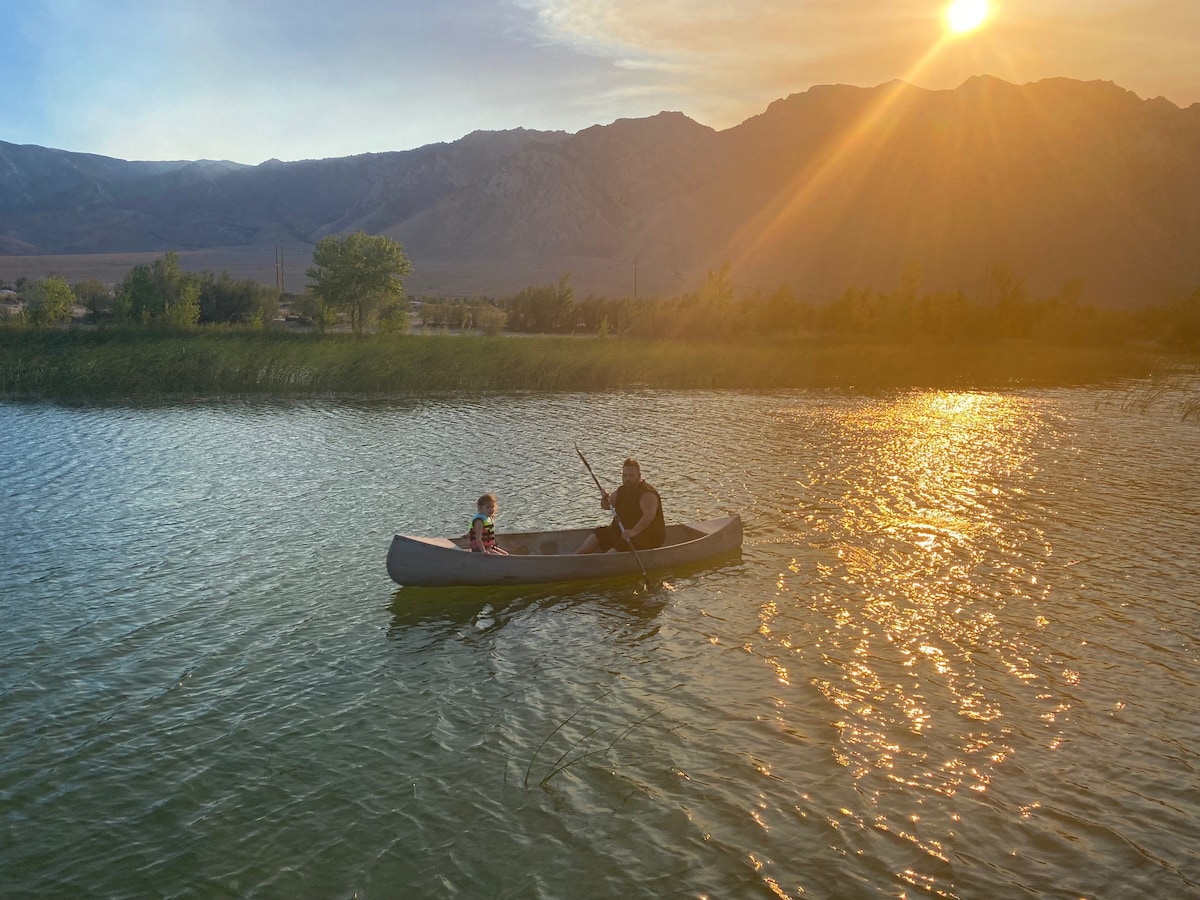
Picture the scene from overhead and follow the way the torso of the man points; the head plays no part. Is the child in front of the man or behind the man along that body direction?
in front

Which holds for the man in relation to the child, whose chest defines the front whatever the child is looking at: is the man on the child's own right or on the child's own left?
on the child's own left

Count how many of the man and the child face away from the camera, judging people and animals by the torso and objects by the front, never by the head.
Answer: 0

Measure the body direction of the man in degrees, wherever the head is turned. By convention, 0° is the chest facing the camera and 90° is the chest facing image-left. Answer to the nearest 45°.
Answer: approximately 45°
